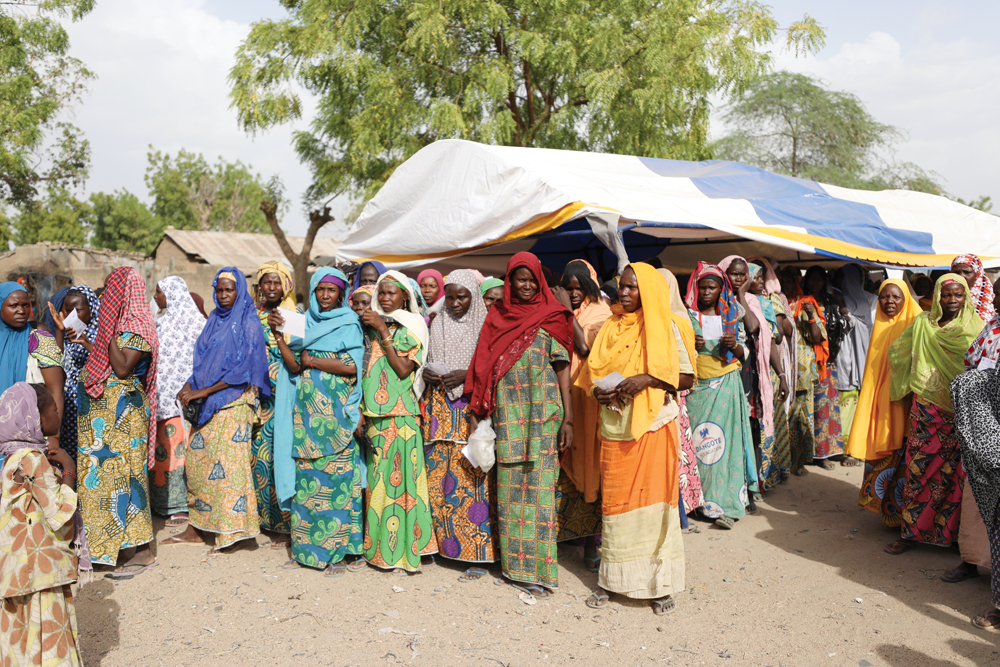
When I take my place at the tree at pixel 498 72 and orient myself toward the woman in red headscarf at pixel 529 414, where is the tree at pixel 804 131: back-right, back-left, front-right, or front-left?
back-left

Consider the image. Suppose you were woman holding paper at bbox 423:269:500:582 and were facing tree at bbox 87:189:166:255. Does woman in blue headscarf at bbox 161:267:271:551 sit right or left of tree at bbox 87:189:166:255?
left

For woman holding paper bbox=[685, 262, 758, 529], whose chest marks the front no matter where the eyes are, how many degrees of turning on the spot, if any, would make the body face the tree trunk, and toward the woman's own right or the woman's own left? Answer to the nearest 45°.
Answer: approximately 135° to the woman's own right

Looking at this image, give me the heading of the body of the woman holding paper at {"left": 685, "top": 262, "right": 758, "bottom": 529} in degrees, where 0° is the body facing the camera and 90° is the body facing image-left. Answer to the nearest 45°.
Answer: approximately 0°

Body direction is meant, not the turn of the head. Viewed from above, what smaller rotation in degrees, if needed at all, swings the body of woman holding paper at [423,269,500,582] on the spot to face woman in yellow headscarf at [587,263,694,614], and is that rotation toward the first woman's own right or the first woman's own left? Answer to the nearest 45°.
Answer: approximately 90° to the first woman's own left

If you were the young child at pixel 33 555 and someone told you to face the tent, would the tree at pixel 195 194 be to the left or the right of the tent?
left

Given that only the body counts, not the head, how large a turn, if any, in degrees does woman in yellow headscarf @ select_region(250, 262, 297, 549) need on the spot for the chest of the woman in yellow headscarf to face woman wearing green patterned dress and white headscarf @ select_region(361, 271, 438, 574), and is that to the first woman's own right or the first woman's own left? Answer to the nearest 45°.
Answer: approximately 45° to the first woman's own left

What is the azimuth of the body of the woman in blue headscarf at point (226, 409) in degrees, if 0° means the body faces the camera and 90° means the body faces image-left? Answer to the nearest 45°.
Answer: approximately 45°

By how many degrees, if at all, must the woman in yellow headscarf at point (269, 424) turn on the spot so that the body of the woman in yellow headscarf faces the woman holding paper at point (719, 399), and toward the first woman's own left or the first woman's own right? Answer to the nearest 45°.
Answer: approximately 90° to the first woman's own left

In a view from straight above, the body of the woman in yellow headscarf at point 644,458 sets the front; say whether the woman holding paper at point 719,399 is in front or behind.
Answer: behind
